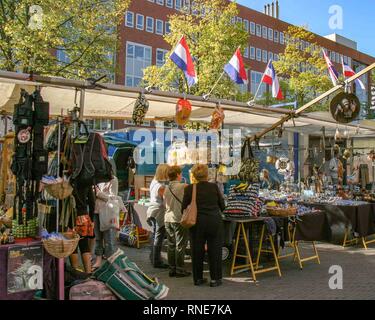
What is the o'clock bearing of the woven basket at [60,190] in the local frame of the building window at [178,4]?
The woven basket is roughly at 12 o'clock from the building window.

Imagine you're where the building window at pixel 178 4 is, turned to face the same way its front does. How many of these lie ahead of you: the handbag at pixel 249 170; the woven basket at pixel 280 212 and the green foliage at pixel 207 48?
3

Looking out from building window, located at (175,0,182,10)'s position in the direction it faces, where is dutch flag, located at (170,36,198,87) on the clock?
The dutch flag is roughly at 12 o'clock from the building window.

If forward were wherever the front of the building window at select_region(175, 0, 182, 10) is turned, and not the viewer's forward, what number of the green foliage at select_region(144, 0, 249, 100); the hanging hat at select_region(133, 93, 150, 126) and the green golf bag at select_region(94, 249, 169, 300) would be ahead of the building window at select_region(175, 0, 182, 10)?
3

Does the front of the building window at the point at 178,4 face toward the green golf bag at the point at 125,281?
yes

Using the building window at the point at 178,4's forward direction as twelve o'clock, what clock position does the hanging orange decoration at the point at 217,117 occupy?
The hanging orange decoration is roughly at 12 o'clock from the building window.

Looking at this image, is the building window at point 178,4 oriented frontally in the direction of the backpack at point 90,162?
yes

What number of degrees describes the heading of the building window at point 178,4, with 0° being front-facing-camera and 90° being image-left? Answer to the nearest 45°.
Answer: approximately 0°

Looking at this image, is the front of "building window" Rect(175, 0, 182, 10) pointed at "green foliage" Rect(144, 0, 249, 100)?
yes

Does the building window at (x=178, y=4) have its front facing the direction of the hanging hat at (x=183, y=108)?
yes

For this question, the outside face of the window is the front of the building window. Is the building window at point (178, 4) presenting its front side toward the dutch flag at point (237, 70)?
yes

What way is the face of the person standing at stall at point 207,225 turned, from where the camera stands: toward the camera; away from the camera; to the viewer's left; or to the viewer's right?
away from the camera
